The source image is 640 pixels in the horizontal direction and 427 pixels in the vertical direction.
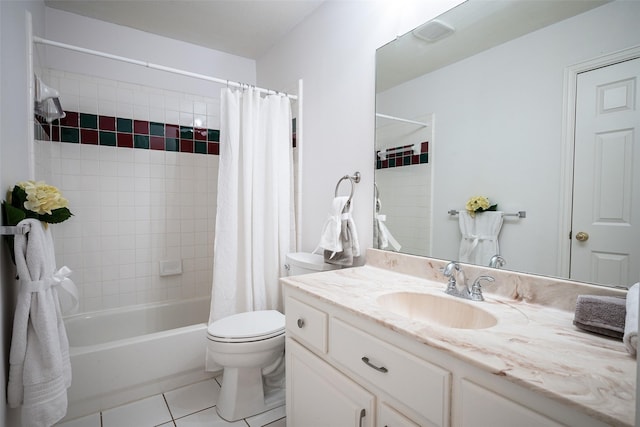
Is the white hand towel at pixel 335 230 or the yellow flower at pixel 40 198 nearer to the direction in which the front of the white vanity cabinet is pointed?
the yellow flower

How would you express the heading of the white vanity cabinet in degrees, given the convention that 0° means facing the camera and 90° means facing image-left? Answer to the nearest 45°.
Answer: approximately 45°

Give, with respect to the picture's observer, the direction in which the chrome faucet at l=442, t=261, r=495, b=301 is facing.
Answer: facing the viewer and to the left of the viewer

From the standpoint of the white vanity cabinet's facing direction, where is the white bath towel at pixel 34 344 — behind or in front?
in front

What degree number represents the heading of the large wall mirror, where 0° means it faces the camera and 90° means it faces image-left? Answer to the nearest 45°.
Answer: approximately 45°

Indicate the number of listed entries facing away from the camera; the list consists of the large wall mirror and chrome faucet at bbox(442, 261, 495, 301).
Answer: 0

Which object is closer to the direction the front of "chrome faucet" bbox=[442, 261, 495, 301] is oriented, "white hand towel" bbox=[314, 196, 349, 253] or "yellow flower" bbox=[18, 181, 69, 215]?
the yellow flower
